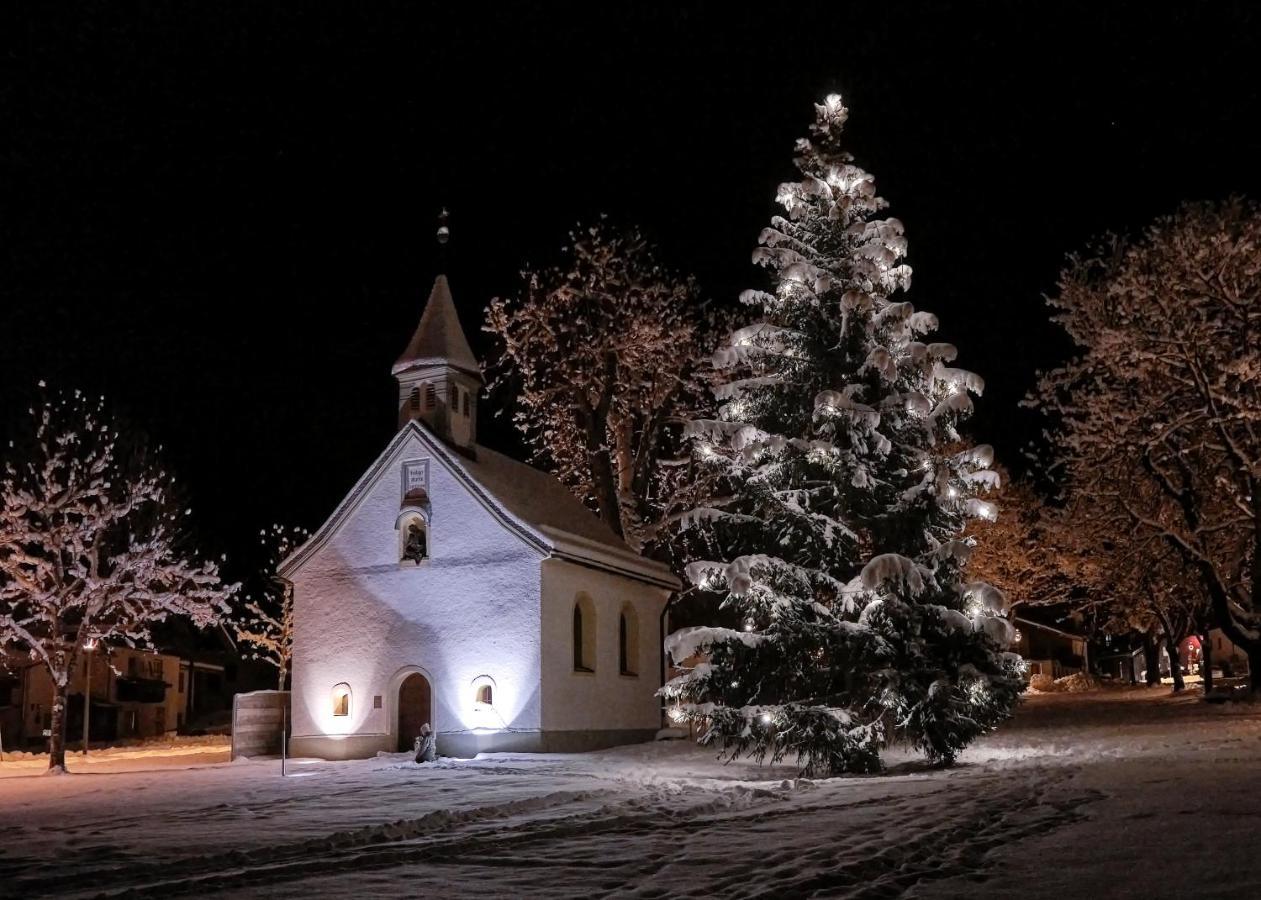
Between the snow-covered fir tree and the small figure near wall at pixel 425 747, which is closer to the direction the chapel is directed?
the small figure near wall

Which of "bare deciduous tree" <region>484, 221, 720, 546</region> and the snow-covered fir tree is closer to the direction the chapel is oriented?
the snow-covered fir tree

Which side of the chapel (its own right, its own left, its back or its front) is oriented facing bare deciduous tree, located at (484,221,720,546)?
back

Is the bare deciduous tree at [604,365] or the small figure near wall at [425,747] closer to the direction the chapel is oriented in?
the small figure near wall

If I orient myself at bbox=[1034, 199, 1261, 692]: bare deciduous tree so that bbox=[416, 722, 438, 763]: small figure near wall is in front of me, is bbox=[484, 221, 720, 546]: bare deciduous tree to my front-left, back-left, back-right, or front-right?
front-right

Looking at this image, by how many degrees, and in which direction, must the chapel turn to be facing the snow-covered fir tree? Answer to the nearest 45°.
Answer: approximately 90° to its left

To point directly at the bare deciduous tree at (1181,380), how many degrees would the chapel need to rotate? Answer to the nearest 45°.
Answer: approximately 135° to its left

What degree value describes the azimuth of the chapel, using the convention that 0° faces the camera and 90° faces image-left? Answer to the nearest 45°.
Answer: approximately 45°
